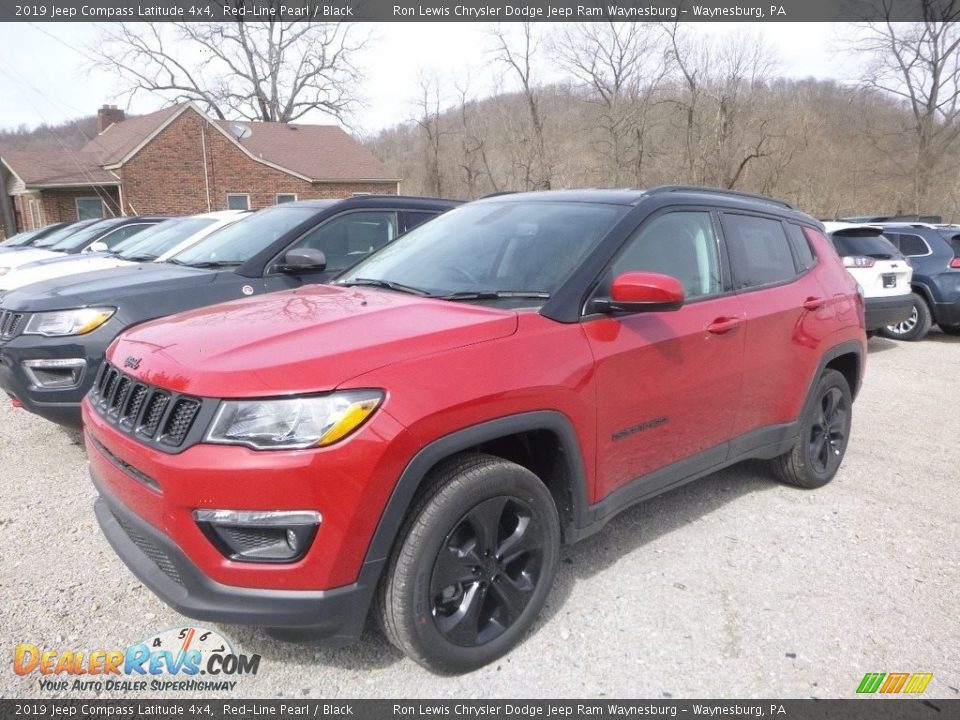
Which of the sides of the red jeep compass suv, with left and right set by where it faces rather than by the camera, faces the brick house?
right

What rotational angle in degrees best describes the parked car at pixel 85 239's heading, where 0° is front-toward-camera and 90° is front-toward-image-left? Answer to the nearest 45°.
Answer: approximately 45°

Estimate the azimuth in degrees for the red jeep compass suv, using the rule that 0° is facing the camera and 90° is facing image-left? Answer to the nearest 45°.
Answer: approximately 45°

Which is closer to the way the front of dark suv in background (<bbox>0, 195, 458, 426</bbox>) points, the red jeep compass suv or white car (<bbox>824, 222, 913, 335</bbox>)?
the red jeep compass suv

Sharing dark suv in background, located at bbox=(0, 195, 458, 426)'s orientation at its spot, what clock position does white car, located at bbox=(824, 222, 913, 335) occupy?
The white car is roughly at 7 o'clock from the dark suv in background.

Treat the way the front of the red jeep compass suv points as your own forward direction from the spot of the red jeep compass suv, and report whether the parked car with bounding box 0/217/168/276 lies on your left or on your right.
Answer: on your right

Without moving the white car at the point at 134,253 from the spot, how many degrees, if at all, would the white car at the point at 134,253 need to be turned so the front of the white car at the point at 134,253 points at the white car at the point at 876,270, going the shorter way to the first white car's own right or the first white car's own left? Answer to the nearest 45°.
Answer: approximately 135° to the first white car's own left
